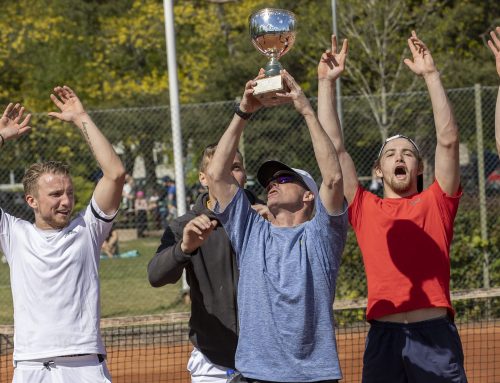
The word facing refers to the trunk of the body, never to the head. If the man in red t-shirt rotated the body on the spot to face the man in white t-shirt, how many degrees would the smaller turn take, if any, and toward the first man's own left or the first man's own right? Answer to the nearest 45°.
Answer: approximately 90° to the first man's own right

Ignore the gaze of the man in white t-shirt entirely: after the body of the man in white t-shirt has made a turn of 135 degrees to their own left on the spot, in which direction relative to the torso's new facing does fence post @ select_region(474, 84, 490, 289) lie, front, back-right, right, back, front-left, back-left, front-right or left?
front

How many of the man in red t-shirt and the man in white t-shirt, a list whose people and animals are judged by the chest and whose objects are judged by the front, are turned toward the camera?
2

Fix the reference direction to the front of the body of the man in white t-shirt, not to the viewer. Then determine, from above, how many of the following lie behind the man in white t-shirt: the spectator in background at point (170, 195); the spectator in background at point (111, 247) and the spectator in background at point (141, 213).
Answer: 3

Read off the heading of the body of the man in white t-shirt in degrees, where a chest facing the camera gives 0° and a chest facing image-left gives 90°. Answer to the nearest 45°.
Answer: approximately 0°

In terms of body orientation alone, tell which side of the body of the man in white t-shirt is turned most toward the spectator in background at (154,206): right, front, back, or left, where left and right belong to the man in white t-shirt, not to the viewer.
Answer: back

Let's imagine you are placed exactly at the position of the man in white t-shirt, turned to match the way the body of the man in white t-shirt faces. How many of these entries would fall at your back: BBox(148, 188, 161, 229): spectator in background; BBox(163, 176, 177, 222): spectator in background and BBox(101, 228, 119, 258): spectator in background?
3

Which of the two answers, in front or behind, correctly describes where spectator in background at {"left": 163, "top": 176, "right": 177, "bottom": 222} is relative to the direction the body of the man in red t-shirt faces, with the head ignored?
behind

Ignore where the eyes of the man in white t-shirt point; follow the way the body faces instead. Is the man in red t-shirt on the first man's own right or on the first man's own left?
on the first man's own left

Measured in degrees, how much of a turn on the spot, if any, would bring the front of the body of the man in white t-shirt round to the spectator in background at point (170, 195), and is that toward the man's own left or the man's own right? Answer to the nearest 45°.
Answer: approximately 180°

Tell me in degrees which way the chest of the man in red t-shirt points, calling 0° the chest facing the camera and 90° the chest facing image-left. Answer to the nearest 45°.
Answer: approximately 0°

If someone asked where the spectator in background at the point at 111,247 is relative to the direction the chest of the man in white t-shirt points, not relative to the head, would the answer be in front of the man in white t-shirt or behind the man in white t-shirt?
behind

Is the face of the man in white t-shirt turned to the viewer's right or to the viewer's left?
to the viewer's right
